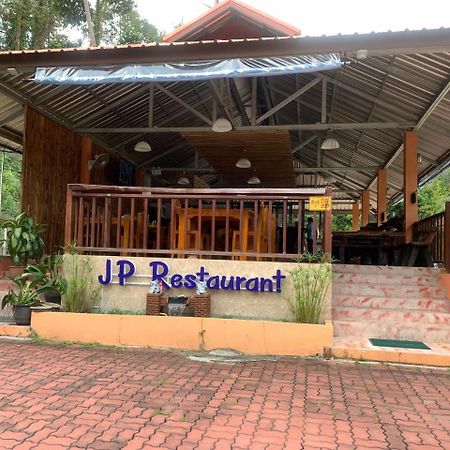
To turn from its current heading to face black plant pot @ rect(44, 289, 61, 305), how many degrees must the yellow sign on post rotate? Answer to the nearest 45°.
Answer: approximately 90° to its right

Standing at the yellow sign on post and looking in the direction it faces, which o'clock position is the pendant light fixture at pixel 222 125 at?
The pendant light fixture is roughly at 5 o'clock from the yellow sign on post.

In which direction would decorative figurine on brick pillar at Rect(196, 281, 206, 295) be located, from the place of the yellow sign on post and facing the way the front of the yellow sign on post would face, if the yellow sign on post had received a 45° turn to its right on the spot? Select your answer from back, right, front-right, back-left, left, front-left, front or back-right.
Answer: front-right

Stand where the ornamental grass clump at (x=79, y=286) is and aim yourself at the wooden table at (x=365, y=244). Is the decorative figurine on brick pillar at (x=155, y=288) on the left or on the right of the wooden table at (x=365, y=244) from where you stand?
right

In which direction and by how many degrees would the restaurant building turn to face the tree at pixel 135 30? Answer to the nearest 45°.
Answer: approximately 180°

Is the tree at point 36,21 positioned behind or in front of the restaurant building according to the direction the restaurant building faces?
behind

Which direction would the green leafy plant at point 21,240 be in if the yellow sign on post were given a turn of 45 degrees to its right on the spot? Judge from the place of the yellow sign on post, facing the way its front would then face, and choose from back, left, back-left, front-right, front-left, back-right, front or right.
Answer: front-right

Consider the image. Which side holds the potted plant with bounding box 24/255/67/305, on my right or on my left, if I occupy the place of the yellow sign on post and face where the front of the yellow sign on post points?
on my right
